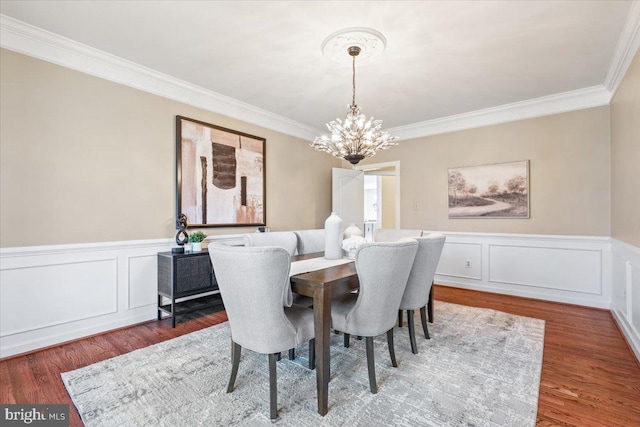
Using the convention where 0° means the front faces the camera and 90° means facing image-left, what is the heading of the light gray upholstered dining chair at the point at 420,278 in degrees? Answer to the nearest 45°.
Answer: approximately 135°

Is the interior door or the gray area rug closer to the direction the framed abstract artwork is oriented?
the gray area rug

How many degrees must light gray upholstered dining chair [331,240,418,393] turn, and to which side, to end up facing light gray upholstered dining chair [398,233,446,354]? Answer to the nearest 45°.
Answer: approximately 90° to its right

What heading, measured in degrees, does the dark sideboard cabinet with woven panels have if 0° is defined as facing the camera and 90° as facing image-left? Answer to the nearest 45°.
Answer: approximately 315°

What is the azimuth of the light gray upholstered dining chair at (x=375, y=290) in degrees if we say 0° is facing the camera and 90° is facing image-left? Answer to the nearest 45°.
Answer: approximately 135°

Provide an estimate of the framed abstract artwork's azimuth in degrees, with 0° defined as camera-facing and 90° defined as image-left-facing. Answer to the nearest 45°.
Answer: approximately 315°
